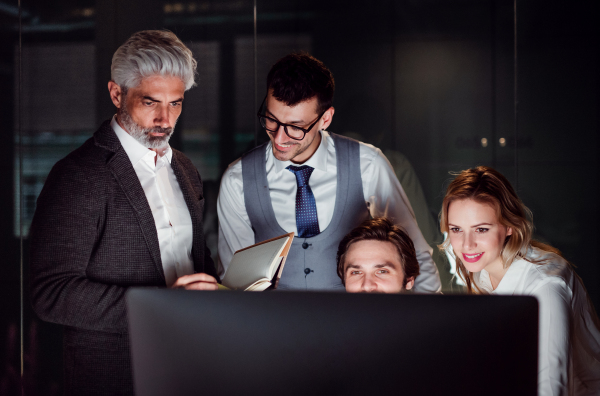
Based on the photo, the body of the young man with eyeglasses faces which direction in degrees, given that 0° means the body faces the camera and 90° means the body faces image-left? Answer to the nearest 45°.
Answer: approximately 0°

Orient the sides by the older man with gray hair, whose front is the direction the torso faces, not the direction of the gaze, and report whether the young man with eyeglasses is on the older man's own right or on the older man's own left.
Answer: on the older man's own left
